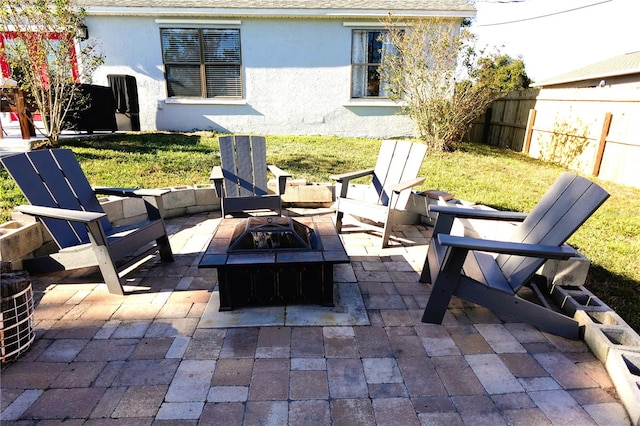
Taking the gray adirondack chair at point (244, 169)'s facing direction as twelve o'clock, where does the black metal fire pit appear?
The black metal fire pit is roughly at 12 o'clock from the gray adirondack chair.

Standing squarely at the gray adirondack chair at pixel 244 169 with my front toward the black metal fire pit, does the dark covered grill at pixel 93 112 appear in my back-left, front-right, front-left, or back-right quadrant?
back-right

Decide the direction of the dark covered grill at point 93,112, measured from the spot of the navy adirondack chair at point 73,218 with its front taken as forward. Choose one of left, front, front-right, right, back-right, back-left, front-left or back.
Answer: back-left

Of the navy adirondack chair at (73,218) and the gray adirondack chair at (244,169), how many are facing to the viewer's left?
0

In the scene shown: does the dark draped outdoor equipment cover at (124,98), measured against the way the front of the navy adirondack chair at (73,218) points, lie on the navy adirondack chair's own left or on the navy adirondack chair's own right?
on the navy adirondack chair's own left

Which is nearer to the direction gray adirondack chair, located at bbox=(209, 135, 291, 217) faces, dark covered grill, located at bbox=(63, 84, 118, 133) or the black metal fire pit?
the black metal fire pit

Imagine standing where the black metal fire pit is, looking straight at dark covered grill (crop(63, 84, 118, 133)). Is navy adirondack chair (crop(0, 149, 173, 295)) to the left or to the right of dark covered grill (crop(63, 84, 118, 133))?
left

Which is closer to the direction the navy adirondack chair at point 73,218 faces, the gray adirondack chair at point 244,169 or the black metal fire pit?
the black metal fire pit

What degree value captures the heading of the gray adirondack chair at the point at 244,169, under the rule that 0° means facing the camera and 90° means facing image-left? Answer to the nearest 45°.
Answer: approximately 0°

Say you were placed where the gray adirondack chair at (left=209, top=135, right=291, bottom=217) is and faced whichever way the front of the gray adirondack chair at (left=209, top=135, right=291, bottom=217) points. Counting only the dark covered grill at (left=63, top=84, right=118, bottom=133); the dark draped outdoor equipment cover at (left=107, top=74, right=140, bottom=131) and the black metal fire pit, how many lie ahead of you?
1

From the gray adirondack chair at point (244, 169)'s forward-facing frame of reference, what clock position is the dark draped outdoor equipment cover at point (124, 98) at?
The dark draped outdoor equipment cover is roughly at 5 o'clock from the gray adirondack chair.

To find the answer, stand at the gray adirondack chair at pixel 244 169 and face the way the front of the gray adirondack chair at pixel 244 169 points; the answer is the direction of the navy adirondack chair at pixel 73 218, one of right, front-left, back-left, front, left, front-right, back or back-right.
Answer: front-right

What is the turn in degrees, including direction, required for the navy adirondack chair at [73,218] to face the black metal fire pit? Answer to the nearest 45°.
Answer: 0° — it already faces it

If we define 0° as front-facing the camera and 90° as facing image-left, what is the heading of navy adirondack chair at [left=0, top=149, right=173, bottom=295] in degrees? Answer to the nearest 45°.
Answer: approximately 315°

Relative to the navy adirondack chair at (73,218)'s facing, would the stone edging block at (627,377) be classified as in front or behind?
in front

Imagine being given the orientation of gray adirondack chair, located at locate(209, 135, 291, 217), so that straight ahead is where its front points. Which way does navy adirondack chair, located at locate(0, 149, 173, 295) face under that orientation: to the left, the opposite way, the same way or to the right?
to the left

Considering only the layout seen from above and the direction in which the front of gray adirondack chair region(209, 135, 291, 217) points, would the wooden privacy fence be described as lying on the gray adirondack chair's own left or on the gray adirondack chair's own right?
on the gray adirondack chair's own left
